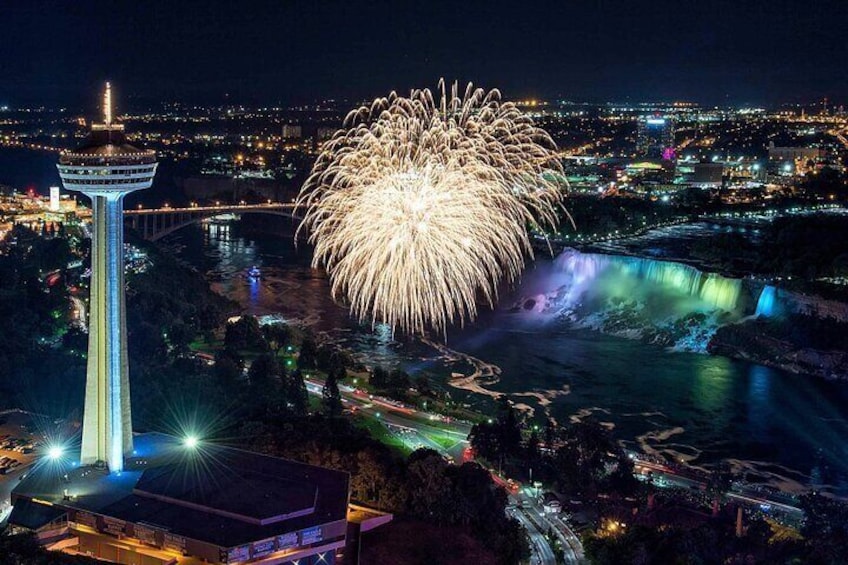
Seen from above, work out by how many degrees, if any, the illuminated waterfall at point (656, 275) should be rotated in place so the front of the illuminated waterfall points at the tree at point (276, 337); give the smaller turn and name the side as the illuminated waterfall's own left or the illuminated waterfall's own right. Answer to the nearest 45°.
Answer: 0° — it already faces it

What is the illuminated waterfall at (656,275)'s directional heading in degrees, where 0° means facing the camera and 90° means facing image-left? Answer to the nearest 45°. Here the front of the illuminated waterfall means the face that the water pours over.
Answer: approximately 45°

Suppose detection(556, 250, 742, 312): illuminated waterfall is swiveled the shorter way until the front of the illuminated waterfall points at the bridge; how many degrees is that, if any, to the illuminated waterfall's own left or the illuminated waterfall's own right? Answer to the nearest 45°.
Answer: approximately 45° to the illuminated waterfall's own right

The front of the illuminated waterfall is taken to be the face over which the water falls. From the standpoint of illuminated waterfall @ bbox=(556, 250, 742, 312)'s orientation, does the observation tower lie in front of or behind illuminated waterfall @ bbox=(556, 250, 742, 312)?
in front

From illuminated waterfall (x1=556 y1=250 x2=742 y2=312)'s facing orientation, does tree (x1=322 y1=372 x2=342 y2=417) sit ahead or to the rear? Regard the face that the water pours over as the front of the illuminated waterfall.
ahead

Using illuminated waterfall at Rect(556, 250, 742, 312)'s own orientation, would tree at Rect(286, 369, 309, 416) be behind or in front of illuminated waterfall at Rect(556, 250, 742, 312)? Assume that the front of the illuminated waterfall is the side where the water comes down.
in front
